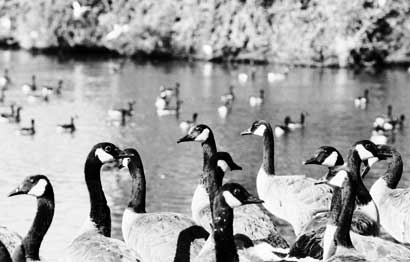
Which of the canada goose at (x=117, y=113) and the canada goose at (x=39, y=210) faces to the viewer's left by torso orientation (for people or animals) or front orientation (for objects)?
the canada goose at (x=39, y=210)

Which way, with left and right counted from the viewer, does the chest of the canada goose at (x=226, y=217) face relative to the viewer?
facing to the right of the viewer

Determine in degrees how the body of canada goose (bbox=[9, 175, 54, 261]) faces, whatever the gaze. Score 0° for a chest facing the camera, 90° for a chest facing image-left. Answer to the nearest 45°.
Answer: approximately 90°

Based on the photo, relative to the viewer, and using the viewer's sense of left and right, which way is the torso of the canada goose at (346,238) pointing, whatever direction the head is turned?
facing to the left of the viewer

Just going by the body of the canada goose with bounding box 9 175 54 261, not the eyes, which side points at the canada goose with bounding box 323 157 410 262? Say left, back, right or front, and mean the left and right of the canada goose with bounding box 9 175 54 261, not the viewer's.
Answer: back

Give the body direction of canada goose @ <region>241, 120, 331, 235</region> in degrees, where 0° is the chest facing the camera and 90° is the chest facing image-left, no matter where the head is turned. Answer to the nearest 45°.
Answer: approximately 90°

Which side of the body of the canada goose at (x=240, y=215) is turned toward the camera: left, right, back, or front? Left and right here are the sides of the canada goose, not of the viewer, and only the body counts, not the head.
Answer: left

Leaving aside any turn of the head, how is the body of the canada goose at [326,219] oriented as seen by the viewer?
to the viewer's left

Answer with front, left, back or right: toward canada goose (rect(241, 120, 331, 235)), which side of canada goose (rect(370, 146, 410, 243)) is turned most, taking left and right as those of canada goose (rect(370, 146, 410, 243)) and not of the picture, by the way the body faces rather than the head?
front
